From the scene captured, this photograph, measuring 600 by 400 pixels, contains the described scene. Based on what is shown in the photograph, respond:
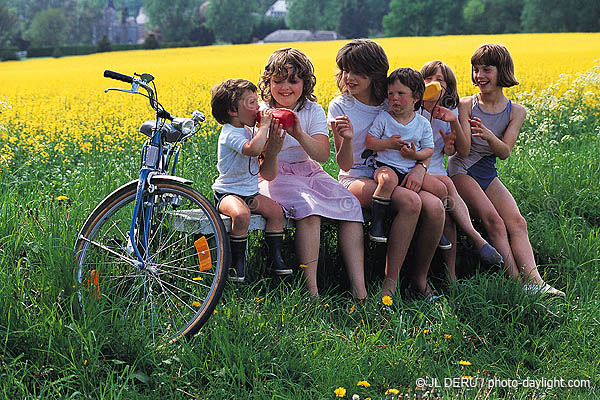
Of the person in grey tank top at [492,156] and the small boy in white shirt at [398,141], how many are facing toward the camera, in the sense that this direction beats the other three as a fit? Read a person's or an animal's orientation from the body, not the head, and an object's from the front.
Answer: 2

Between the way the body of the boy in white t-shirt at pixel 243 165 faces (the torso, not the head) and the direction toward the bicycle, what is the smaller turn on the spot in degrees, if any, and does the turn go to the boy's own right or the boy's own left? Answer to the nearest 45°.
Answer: approximately 90° to the boy's own right

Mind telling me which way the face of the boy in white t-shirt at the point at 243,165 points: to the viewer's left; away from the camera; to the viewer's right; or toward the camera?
to the viewer's right

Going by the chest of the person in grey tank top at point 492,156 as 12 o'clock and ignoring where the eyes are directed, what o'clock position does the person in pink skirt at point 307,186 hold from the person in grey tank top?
The person in pink skirt is roughly at 2 o'clock from the person in grey tank top.

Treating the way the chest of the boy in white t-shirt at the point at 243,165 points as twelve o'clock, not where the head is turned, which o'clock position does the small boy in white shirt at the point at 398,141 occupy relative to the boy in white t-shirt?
The small boy in white shirt is roughly at 10 o'clock from the boy in white t-shirt.

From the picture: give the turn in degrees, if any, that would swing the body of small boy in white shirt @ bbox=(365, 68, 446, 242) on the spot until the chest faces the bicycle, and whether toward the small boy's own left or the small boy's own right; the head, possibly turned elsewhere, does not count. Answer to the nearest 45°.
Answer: approximately 45° to the small boy's own right

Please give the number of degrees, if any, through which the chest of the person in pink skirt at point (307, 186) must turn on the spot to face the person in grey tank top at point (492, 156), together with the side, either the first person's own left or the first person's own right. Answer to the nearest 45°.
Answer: approximately 90° to the first person's own left
